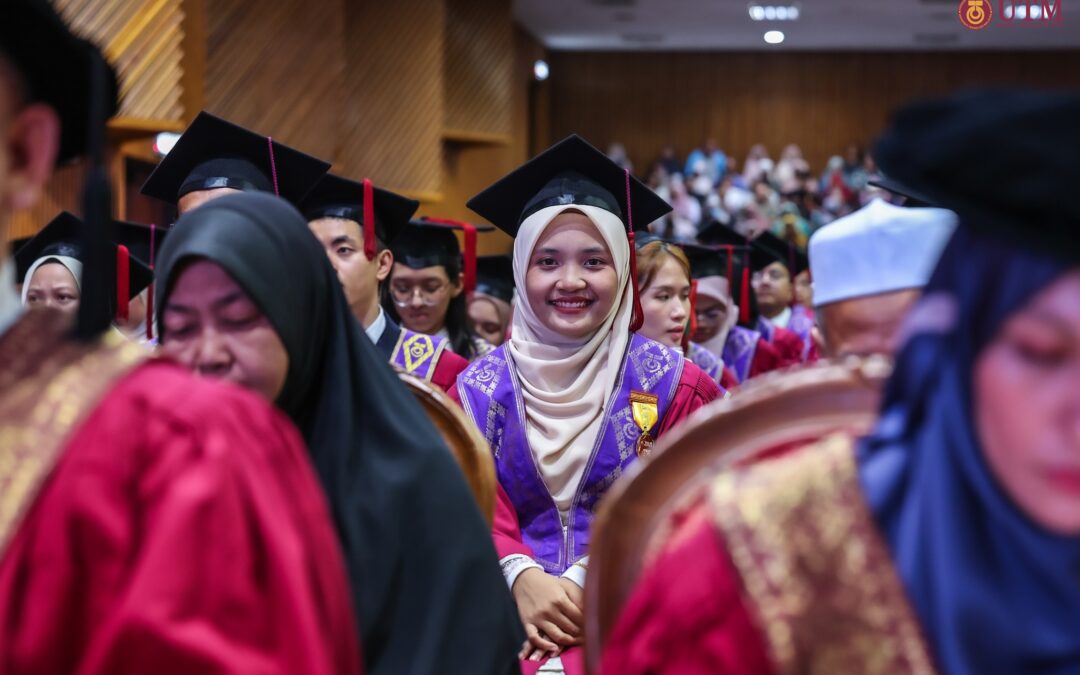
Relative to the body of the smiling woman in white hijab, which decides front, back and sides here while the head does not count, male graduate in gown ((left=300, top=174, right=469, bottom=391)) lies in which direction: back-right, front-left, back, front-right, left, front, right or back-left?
back-right

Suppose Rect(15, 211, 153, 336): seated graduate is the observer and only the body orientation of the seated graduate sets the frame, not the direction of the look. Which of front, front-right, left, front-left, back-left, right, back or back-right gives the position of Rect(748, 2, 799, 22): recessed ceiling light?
back-left

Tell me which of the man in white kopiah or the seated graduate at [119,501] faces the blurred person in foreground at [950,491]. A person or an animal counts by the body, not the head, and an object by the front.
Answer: the man in white kopiah

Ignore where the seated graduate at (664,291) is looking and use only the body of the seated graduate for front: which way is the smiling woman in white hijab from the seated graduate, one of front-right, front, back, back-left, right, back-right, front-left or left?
front-right

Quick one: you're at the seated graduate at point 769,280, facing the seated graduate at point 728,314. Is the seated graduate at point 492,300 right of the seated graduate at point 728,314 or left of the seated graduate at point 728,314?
right

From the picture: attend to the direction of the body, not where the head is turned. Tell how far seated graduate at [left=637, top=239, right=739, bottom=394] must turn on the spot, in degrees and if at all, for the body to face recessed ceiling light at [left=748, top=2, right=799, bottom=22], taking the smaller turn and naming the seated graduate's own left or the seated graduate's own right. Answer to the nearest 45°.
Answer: approximately 135° to the seated graduate's own left

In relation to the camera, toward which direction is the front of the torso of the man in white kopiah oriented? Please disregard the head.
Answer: toward the camera

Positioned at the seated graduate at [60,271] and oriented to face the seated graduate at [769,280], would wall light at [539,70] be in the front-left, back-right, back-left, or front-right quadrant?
front-left

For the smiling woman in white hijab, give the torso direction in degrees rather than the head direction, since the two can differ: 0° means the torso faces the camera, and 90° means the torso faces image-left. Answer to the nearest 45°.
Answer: approximately 0°

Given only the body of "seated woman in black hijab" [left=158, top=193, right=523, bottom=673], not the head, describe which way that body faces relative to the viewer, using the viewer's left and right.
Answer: facing the viewer and to the left of the viewer

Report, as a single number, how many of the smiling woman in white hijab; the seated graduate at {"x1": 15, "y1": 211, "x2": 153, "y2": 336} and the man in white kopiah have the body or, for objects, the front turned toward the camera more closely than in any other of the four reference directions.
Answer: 3

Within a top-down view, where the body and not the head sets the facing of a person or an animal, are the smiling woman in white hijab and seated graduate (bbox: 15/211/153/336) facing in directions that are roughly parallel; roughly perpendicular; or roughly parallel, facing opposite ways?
roughly parallel
